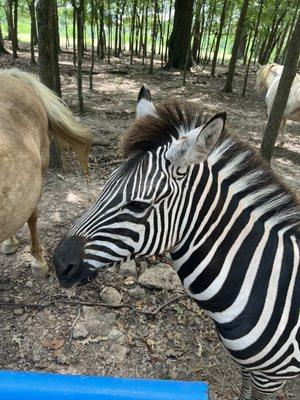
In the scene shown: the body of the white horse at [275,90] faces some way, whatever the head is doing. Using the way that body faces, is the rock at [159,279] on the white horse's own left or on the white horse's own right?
on the white horse's own left

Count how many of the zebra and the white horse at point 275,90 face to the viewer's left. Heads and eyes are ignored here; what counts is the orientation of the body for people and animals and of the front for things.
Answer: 2

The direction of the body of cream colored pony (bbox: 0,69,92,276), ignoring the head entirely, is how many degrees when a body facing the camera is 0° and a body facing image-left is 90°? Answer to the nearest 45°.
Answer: approximately 45°

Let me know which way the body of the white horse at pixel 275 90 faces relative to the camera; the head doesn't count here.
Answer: to the viewer's left

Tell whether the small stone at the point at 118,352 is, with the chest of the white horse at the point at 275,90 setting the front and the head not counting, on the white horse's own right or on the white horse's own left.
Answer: on the white horse's own left

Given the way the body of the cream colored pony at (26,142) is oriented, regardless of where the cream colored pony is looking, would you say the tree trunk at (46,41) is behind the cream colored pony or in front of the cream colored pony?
behind

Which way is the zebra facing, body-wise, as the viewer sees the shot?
to the viewer's left
